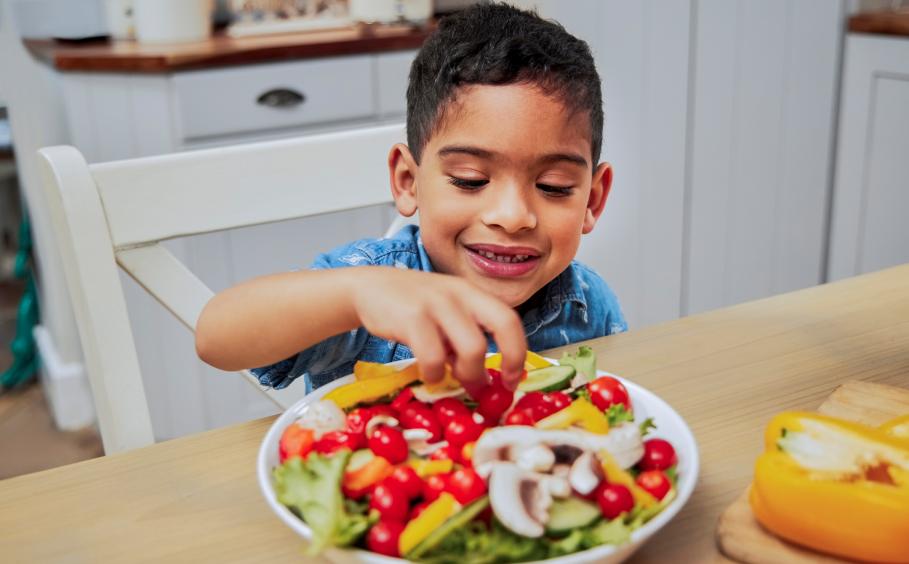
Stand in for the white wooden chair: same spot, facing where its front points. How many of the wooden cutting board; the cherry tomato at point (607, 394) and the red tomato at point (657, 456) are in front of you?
3

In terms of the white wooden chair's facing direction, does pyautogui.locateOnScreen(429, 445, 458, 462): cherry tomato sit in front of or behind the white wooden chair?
in front

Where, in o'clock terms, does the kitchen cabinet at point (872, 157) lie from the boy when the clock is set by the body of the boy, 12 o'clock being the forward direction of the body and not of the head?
The kitchen cabinet is roughly at 7 o'clock from the boy.

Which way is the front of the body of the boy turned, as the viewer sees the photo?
toward the camera

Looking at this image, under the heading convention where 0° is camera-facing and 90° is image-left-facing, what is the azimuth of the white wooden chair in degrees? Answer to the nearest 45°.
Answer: approximately 315°
